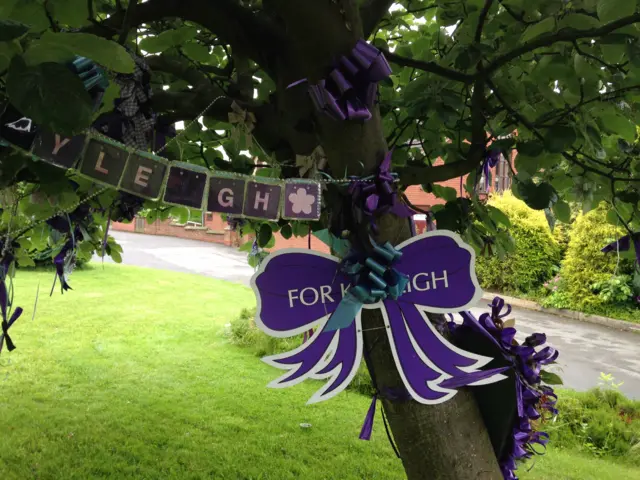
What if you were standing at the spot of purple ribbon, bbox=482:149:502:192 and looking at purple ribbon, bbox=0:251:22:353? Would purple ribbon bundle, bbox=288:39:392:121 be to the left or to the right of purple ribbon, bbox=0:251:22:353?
left

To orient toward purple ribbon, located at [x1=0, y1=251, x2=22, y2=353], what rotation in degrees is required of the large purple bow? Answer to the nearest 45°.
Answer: approximately 90° to its right

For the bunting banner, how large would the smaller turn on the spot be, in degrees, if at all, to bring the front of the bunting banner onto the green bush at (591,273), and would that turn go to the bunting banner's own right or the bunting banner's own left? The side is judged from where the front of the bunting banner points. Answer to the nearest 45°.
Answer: approximately 135° to the bunting banner's own left

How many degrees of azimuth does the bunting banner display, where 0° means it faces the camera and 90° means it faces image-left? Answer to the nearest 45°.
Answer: approximately 0°

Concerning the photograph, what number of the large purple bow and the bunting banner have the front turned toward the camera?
2

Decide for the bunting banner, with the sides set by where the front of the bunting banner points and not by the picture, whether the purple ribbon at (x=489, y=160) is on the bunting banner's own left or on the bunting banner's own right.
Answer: on the bunting banner's own left

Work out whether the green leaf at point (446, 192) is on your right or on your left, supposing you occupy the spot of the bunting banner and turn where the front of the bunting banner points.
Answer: on your left

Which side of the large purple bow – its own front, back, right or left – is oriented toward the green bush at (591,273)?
back

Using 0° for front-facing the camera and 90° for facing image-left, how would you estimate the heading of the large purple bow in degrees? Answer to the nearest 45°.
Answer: approximately 0°

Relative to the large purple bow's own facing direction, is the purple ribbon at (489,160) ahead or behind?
behind
